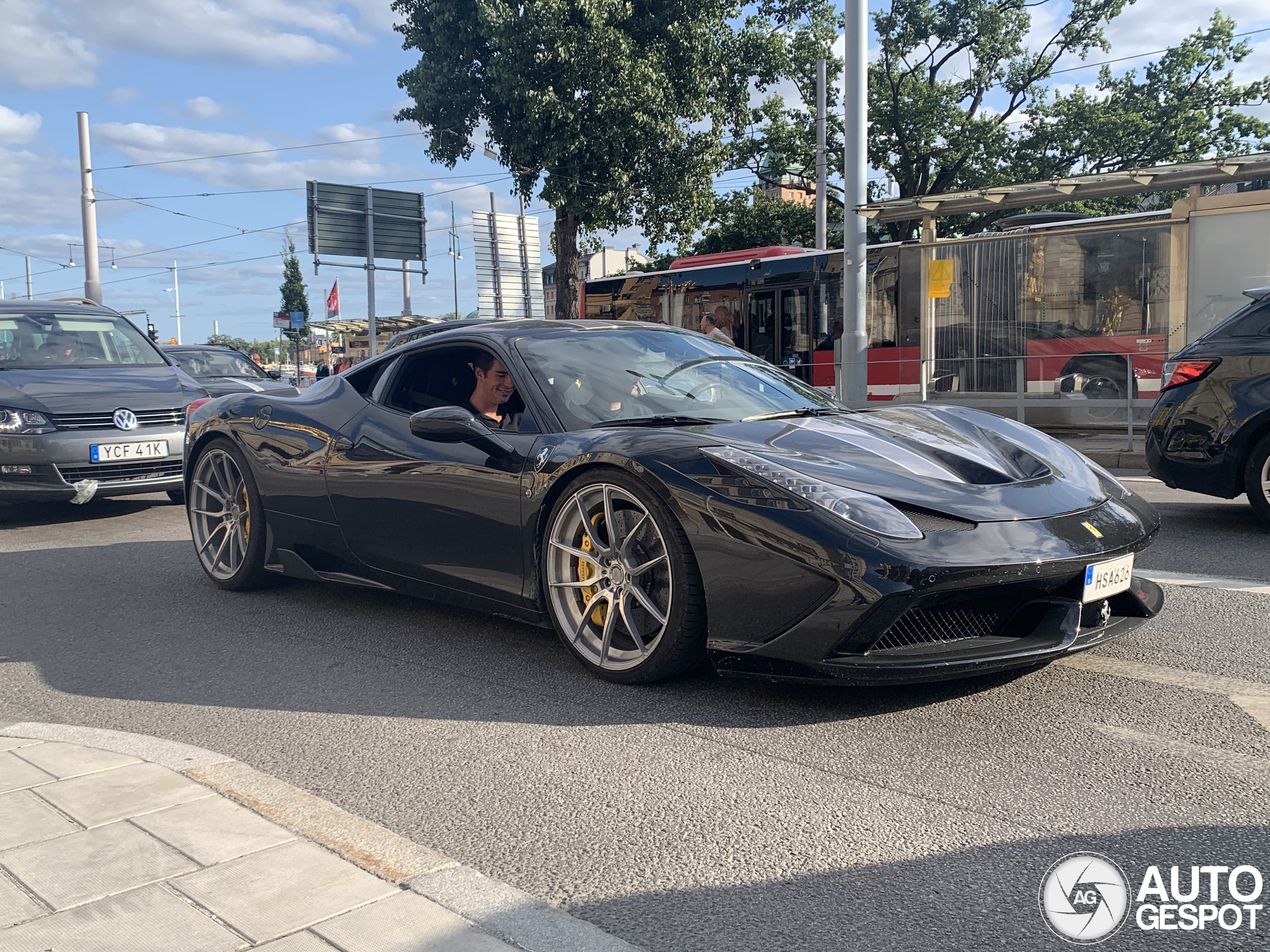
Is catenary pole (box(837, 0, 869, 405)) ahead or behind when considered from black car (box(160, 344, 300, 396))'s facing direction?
ahead

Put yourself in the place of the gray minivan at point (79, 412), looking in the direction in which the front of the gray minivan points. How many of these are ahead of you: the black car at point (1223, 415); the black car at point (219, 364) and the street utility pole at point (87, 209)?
1

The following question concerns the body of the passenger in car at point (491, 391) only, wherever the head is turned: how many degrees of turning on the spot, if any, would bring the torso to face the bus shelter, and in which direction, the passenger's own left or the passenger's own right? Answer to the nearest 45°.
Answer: approximately 90° to the passenger's own left

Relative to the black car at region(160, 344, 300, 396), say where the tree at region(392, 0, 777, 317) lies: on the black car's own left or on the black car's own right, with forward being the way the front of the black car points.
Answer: on the black car's own left

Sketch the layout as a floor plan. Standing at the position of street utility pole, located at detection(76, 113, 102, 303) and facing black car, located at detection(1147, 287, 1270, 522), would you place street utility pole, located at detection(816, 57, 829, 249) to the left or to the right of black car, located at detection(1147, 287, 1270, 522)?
left

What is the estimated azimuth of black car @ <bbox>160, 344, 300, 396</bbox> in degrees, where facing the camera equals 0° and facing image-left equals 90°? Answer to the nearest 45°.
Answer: approximately 315°

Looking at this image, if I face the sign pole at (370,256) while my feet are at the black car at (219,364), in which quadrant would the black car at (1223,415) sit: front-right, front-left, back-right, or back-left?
back-right

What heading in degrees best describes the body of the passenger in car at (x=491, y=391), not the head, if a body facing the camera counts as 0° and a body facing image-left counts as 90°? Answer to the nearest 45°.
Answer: approximately 315°

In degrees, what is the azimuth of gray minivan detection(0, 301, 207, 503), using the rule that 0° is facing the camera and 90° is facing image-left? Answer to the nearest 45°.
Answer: approximately 315°
